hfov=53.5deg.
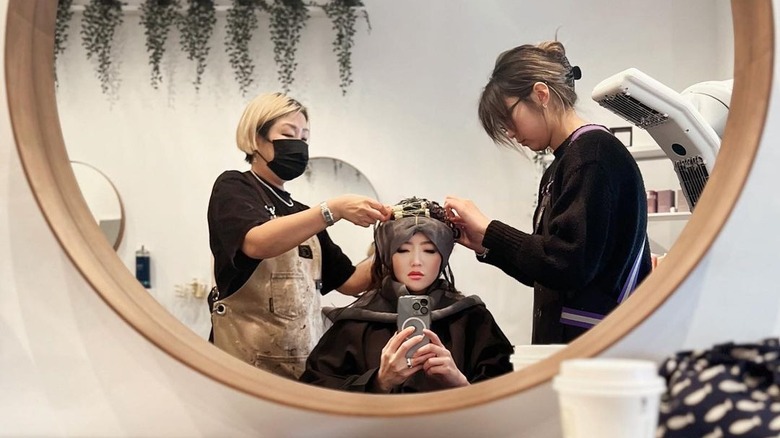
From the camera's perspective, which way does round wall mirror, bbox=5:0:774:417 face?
toward the camera
